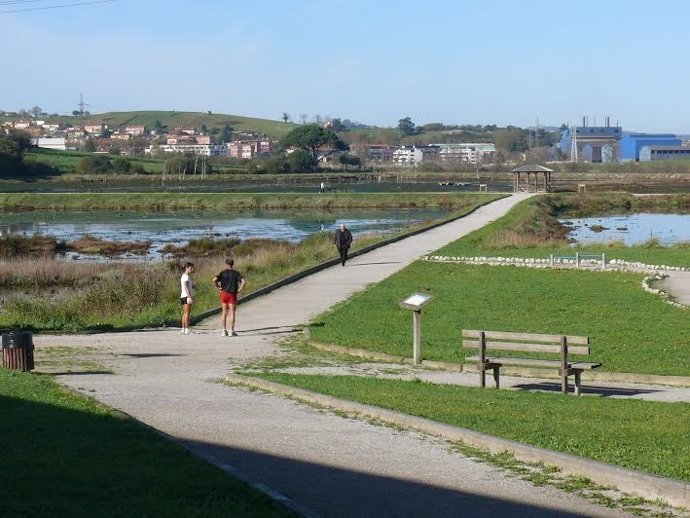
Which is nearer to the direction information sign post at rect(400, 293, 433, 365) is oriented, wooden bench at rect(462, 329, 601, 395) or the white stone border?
the wooden bench

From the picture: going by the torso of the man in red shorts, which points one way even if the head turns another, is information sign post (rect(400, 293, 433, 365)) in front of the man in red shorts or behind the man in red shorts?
behind

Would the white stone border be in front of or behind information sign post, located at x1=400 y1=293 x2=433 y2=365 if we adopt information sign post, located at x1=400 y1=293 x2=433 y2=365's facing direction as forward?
behind

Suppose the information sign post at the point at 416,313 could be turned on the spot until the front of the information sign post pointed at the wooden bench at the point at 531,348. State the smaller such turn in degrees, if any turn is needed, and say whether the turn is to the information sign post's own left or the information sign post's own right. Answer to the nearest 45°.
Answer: approximately 90° to the information sign post's own left

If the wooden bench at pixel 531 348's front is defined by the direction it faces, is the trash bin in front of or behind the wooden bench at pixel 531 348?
behind

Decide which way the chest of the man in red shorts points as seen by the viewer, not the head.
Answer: away from the camera

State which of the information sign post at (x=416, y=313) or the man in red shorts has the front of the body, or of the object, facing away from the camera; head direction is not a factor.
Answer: the man in red shorts

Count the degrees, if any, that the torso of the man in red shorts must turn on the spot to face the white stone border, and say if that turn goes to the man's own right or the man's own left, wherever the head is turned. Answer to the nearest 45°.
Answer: approximately 45° to the man's own right

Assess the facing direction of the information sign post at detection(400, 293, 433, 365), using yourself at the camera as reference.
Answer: facing the viewer and to the left of the viewer
